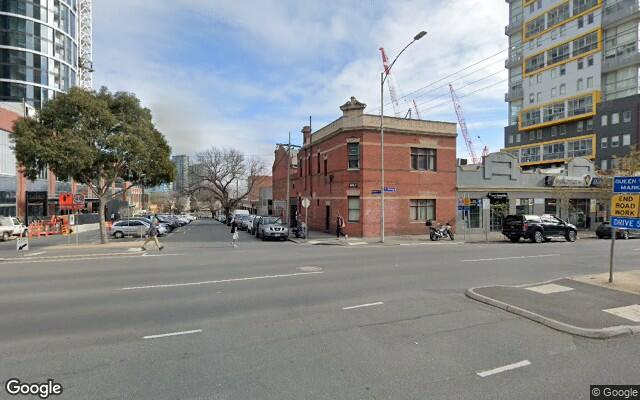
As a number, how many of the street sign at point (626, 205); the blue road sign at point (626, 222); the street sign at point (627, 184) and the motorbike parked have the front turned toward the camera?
3

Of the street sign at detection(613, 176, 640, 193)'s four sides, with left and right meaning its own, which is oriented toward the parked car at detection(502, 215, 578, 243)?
back

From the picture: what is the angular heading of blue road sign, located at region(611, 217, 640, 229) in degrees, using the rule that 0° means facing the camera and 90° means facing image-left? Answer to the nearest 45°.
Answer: approximately 0°
